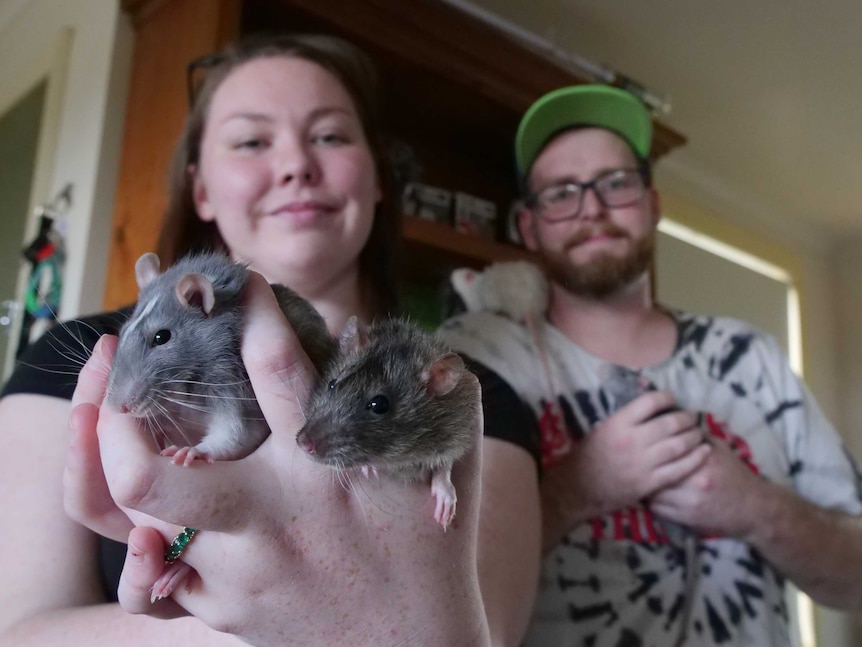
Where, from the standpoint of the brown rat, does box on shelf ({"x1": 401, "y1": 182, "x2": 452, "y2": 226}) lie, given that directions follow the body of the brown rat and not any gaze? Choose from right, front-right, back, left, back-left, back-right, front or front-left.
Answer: back-right

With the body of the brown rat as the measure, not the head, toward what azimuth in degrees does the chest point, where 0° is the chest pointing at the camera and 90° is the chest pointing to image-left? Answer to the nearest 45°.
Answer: approximately 45°

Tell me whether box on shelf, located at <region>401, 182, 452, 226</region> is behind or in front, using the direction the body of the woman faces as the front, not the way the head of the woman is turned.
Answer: behind

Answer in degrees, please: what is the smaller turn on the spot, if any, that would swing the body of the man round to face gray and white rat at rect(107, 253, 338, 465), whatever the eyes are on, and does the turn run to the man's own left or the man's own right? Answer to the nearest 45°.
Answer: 0° — they already face it

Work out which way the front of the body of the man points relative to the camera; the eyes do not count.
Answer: toward the camera

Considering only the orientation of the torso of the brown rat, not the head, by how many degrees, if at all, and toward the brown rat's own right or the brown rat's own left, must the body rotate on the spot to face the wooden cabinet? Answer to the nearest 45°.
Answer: approximately 135° to the brown rat's own right

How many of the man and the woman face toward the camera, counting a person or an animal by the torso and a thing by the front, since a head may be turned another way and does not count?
2

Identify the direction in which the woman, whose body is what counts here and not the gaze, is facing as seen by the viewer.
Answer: toward the camera

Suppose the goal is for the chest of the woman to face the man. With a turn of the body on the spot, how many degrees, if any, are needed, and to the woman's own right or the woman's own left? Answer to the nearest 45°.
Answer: approximately 135° to the woman's own left

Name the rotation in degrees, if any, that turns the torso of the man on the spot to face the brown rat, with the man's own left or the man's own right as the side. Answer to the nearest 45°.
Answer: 0° — they already face it

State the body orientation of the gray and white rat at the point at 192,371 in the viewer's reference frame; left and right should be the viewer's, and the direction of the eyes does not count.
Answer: facing the viewer and to the left of the viewer
